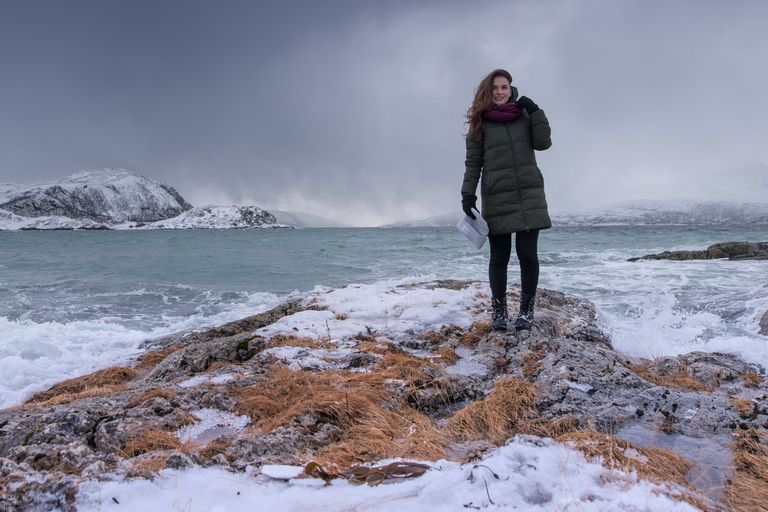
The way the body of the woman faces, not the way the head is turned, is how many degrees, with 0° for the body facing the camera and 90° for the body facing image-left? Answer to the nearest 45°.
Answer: approximately 0°

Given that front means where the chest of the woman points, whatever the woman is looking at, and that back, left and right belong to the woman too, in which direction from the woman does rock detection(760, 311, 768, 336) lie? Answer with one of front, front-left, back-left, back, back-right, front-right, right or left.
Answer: back-left
